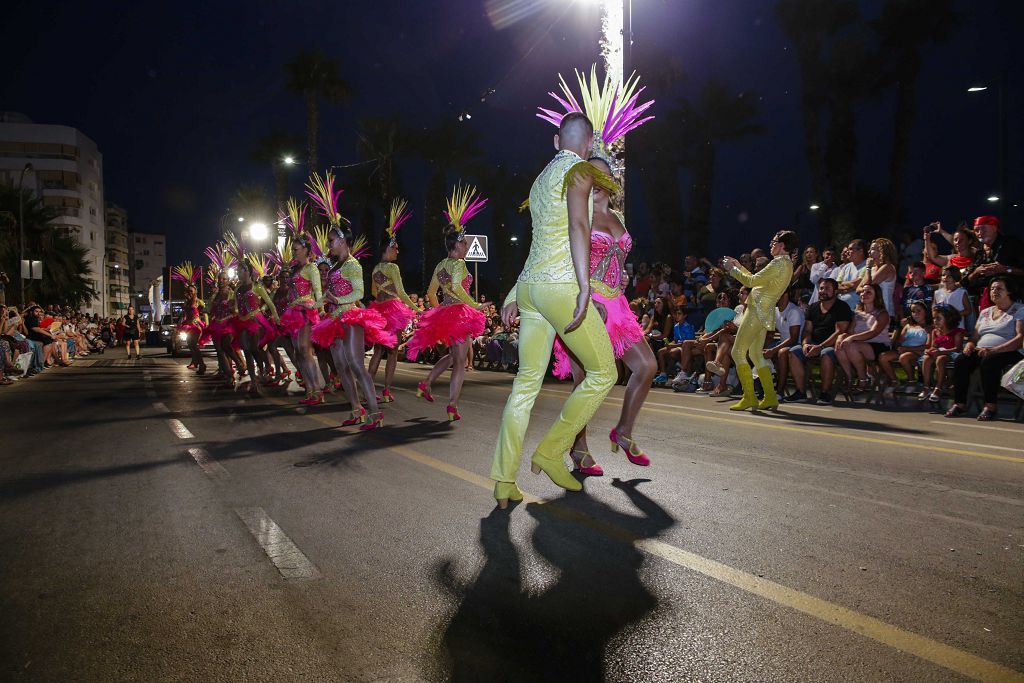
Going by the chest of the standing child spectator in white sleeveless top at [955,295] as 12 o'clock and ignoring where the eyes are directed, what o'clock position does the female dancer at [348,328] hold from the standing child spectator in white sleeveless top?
The female dancer is roughly at 12 o'clock from the standing child spectator in white sleeveless top.

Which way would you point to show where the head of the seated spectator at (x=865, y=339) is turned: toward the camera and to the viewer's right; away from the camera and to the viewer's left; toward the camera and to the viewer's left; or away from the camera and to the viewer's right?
toward the camera and to the viewer's left

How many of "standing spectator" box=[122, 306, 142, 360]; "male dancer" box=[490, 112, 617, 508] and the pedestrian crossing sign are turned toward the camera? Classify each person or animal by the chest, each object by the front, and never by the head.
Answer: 2

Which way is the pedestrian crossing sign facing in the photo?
toward the camera

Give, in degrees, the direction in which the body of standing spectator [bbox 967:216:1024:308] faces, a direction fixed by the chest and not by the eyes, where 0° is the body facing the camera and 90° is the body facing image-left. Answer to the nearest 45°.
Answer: approximately 45°

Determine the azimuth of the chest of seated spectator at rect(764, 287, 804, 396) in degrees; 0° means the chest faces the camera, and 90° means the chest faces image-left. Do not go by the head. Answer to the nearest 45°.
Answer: approximately 45°

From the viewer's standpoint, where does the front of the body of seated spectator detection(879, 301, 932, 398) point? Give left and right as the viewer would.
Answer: facing the viewer and to the left of the viewer

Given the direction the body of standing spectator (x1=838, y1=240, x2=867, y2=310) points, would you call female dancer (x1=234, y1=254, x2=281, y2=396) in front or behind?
in front

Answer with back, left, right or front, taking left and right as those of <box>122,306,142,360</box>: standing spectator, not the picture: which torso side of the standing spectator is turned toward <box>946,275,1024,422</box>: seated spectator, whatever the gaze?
front
